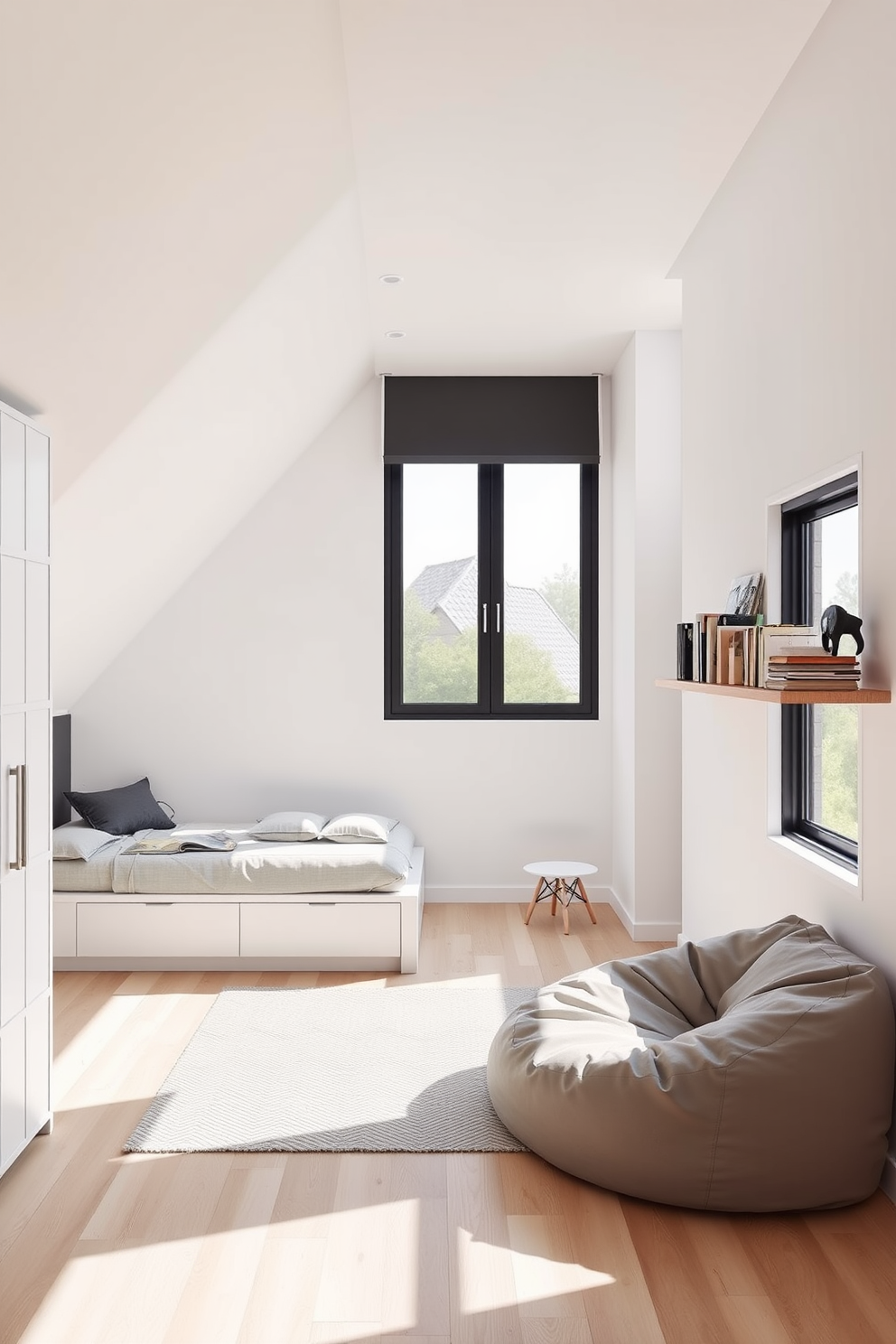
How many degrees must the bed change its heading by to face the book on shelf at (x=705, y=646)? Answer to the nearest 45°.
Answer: approximately 45° to its right

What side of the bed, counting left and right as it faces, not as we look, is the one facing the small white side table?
front

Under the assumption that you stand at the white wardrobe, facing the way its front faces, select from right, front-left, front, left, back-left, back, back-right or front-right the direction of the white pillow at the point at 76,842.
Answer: left

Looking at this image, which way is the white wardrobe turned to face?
to the viewer's right

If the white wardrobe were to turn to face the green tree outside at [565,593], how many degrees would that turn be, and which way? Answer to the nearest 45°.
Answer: approximately 45° to its left

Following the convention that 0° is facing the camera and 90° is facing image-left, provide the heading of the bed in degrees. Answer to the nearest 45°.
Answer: approximately 270°

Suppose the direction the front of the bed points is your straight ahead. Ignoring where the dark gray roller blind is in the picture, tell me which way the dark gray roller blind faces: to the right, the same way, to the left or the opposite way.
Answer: to the right

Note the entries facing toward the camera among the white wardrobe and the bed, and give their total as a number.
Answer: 0

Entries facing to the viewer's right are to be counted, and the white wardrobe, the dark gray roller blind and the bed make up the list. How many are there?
2

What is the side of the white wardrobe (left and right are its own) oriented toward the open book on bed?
left

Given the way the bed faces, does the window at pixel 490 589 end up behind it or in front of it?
in front

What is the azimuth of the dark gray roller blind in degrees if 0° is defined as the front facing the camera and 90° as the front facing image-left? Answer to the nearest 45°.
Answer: approximately 0°

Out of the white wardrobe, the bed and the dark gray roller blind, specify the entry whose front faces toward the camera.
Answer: the dark gray roller blind

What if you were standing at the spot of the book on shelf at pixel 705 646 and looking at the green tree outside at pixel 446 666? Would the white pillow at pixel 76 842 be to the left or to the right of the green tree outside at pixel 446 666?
left
